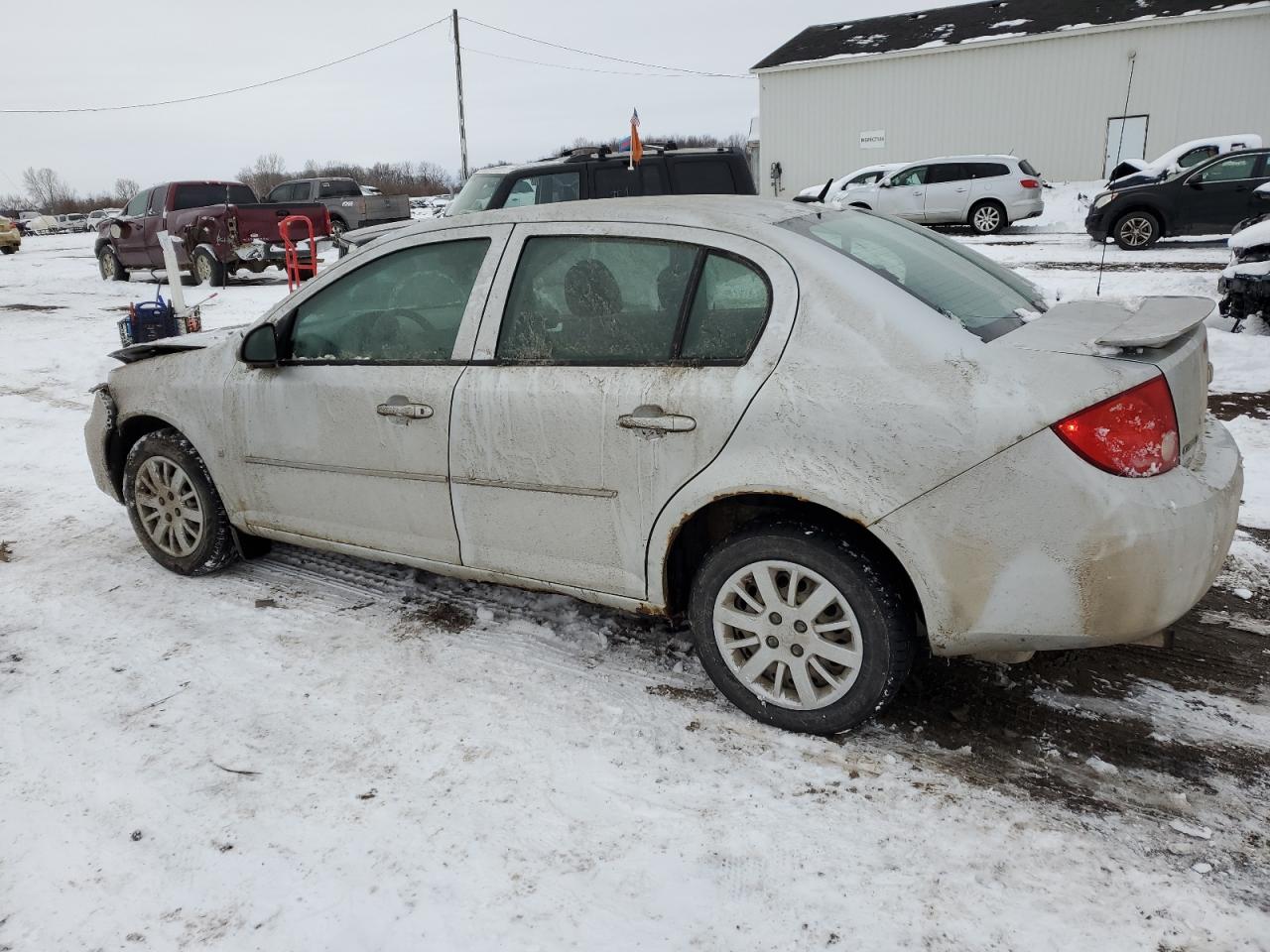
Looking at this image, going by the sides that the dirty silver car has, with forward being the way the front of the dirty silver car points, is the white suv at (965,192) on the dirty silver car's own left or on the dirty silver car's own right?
on the dirty silver car's own right

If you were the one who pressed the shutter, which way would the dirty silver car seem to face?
facing away from the viewer and to the left of the viewer

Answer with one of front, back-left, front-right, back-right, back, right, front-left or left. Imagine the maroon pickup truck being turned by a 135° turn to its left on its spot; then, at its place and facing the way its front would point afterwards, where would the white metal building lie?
left

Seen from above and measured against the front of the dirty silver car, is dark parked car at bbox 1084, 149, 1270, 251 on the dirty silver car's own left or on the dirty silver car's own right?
on the dirty silver car's own right

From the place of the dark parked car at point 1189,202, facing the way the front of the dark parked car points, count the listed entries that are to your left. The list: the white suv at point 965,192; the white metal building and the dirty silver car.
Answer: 1

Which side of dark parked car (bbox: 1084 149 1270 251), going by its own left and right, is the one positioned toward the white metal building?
right

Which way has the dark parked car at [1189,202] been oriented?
to the viewer's left

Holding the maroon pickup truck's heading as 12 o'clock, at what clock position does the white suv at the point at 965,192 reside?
The white suv is roughly at 5 o'clock from the maroon pickup truck.
